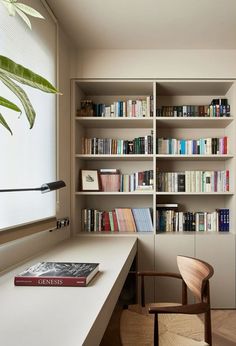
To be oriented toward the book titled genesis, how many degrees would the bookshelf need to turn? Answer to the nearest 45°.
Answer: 0° — it already faces it

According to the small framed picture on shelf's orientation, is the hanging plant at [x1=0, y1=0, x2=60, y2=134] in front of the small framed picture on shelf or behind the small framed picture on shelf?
in front

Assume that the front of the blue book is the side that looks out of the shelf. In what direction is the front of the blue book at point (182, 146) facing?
toward the camera

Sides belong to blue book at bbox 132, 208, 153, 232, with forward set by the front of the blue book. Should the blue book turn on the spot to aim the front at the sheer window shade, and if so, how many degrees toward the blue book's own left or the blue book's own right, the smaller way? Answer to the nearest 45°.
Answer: approximately 45° to the blue book's own right

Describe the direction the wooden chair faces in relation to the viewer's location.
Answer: facing to the left of the viewer

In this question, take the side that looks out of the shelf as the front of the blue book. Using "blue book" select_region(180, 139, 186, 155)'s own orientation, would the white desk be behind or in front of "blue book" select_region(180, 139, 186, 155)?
in front

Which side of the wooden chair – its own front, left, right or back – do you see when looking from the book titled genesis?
front

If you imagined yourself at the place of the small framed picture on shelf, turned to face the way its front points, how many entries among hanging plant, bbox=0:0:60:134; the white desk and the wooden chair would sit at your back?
0

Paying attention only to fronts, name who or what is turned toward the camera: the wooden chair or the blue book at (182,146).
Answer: the blue book

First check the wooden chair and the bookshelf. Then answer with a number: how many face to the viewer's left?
1

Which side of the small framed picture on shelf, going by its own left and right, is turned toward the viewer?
front

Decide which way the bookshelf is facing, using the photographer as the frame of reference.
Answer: facing the viewer
